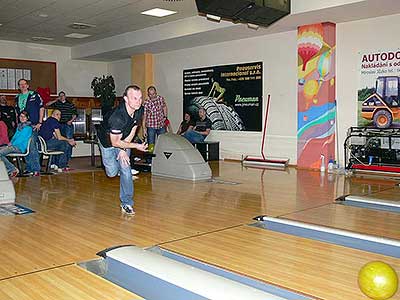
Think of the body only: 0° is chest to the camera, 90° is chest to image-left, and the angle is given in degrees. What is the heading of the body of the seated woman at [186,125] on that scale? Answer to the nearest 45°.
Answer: approximately 45°

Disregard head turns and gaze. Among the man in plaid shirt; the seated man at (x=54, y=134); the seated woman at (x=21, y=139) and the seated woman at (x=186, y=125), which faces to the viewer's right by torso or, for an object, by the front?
the seated man

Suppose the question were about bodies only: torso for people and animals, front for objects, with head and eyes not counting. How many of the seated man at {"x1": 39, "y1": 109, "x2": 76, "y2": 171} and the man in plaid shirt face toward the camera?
1

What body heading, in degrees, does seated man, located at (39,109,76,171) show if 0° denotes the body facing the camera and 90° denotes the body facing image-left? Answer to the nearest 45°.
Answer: approximately 270°

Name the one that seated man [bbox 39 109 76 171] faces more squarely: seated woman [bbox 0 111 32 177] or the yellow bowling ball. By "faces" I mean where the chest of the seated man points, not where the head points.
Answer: the yellow bowling ball
